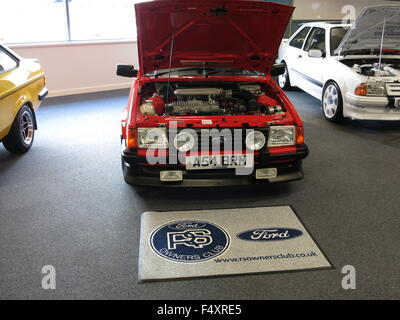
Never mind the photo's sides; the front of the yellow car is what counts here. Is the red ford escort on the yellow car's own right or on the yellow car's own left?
on the yellow car's own left

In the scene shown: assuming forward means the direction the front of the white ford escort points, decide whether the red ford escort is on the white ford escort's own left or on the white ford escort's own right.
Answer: on the white ford escort's own right

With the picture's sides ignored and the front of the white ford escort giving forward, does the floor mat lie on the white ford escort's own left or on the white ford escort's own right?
on the white ford escort's own right

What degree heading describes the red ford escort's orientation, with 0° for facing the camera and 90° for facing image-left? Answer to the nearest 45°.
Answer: approximately 0°

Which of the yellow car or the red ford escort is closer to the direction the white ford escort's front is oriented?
the red ford escort

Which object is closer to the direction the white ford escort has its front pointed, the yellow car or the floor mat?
the floor mat

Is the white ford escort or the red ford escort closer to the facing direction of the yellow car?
the red ford escort
